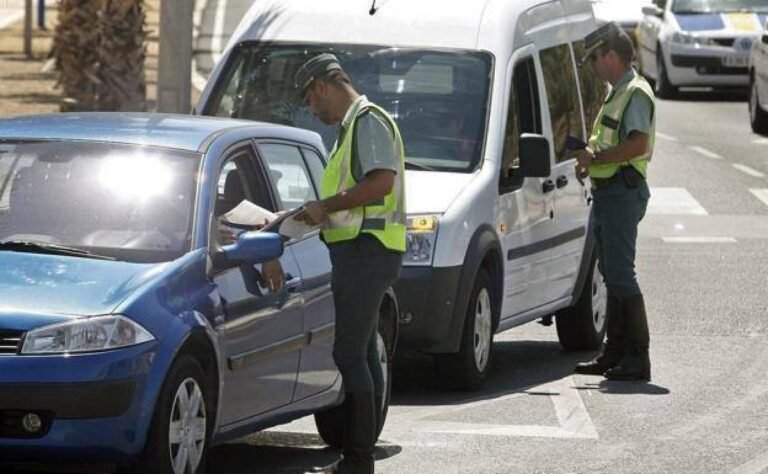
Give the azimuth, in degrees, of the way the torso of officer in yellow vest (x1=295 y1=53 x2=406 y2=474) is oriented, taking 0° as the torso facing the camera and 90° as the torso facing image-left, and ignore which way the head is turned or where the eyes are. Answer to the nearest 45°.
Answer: approximately 90°

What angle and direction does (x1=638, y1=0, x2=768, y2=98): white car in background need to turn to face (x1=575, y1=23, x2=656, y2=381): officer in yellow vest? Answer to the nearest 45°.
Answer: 0° — it already faces them

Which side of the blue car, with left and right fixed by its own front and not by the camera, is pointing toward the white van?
back

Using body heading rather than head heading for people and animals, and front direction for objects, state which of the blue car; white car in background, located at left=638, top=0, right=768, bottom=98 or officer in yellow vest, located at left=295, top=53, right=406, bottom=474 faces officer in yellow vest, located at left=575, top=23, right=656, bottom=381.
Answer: the white car in background

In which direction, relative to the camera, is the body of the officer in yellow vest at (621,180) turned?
to the viewer's left

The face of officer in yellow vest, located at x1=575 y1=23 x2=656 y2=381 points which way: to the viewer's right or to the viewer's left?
to the viewer's left
